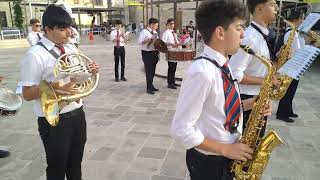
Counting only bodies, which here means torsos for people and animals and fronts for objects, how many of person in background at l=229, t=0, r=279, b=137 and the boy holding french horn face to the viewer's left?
0

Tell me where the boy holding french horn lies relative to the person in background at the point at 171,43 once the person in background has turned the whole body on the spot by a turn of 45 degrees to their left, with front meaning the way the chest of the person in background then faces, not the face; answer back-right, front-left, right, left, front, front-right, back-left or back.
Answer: right

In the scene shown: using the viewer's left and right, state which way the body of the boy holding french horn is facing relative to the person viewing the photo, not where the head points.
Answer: facing the viewer and to the right of the viewer

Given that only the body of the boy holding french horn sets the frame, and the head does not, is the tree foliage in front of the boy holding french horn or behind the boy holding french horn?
behind

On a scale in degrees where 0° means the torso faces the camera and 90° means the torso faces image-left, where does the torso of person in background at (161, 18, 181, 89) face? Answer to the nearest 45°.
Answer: approximately 315°

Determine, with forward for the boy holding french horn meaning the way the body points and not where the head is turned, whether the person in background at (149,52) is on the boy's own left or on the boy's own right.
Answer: on the boy's own left
